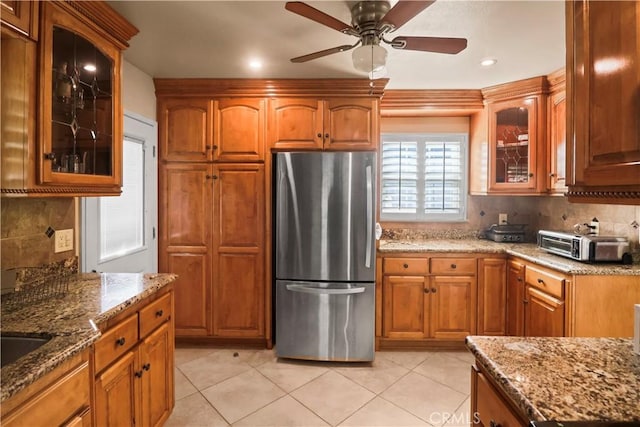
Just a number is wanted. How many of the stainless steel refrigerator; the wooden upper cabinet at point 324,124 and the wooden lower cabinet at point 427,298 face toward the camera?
3

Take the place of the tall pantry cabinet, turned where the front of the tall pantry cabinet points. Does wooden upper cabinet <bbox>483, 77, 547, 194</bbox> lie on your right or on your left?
on your left

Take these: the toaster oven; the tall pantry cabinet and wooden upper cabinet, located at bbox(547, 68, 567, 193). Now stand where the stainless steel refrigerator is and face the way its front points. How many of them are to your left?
2

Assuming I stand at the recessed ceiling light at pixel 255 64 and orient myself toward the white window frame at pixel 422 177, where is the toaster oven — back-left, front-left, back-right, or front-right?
front-right

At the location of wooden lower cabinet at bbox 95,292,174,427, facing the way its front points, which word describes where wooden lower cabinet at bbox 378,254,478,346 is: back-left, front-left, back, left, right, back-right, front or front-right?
front-left

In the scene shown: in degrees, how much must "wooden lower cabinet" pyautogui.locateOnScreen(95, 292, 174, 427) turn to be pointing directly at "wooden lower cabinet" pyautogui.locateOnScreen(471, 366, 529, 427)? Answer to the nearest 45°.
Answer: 0° — it already faces it

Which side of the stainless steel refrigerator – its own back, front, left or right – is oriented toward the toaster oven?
left

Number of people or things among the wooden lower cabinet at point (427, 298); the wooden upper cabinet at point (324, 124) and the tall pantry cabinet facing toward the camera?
3

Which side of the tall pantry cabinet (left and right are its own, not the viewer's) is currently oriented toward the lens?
front

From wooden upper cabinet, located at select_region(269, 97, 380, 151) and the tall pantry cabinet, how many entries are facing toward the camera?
2

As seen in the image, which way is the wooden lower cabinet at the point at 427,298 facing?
toward the camera

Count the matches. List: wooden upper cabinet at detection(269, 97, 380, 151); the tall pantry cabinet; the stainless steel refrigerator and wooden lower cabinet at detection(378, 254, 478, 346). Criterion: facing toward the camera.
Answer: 4

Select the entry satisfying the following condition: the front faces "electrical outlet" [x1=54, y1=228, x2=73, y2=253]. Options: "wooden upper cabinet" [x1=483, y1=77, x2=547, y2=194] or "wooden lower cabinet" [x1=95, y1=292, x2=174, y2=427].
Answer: the wooden upper cabinet

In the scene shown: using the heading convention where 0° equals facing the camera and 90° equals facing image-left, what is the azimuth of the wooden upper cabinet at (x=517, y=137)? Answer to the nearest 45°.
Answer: approximately 45°

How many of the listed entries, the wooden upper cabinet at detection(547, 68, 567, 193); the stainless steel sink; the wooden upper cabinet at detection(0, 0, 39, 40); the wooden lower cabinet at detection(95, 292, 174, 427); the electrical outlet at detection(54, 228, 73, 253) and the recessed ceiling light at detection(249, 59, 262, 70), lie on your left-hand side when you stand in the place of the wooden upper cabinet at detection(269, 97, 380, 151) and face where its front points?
1

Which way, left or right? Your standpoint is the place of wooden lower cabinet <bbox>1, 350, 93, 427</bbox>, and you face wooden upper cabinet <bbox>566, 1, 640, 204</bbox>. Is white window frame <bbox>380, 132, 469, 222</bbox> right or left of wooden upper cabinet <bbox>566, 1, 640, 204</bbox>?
left

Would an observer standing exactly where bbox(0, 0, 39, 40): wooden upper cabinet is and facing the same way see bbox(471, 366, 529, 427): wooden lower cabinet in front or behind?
in front

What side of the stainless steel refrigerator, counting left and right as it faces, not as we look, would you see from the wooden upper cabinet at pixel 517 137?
left

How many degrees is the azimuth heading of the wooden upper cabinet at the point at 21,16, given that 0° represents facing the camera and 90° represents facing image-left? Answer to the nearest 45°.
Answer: approximately 315°
